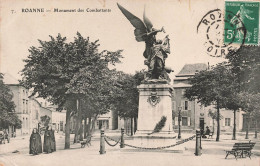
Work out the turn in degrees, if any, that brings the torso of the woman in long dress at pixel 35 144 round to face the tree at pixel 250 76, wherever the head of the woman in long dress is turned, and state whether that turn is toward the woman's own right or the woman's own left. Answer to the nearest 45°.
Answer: approximately 90° to the woman's own left

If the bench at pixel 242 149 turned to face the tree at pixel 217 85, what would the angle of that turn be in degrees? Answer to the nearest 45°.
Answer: approximately 135° to its right

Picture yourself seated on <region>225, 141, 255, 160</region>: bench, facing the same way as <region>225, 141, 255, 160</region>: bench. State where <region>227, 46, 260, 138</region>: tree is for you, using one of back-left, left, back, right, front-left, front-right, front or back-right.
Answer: back-right
